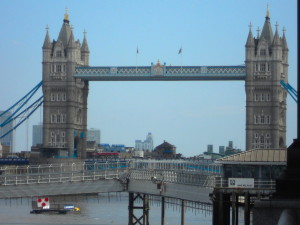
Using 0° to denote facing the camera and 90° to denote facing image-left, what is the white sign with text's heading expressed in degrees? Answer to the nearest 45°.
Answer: approximately 0°
